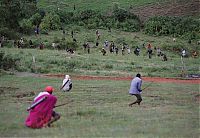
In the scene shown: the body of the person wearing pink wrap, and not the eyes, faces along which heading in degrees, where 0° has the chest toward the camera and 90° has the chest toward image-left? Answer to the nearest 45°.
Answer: approximately 225°

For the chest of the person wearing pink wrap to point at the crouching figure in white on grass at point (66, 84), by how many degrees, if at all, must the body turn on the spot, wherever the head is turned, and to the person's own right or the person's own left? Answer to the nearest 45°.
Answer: approximately 45° to the person's own left
